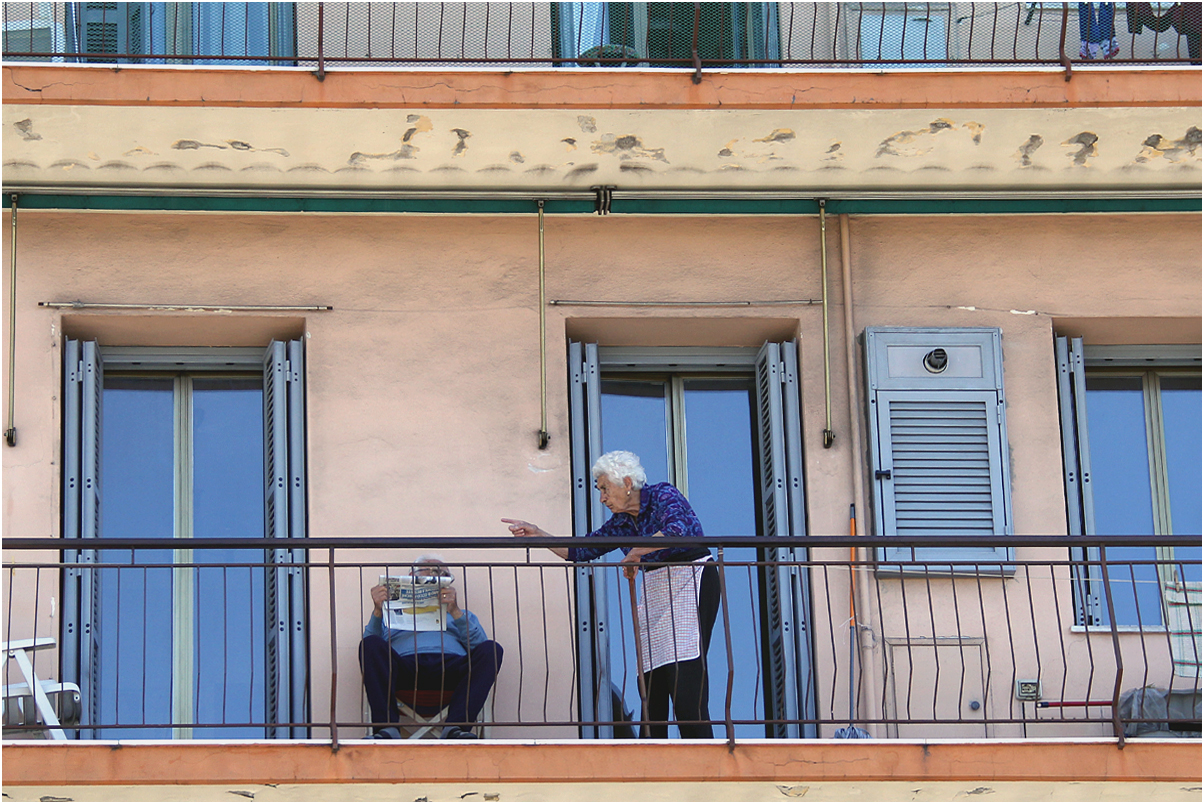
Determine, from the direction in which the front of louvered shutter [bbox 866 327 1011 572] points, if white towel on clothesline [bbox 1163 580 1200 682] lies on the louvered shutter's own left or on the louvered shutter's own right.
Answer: on the louvered shutter's own left

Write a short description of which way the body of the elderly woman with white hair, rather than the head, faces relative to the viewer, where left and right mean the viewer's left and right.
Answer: facing the viewer and to the left of the viewer

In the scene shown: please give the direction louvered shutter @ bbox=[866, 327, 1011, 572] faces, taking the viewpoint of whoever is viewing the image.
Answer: facing the viewer

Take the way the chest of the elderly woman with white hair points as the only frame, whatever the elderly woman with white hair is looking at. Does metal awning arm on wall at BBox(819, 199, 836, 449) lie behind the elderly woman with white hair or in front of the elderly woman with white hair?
behind

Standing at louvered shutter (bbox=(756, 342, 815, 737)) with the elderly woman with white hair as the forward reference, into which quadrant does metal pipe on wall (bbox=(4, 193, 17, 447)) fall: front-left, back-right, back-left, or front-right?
front-right

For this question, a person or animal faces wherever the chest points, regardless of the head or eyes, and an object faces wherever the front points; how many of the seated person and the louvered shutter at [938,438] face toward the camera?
2

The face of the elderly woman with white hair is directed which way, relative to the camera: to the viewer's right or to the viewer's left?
to the viewer's left

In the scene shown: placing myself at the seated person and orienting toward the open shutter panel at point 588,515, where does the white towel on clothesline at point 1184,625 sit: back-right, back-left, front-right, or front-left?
front-right

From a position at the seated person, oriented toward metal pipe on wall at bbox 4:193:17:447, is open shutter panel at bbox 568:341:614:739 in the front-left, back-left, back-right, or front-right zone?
back-right

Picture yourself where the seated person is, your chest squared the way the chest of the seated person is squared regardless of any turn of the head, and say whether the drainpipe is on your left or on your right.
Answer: on your left
